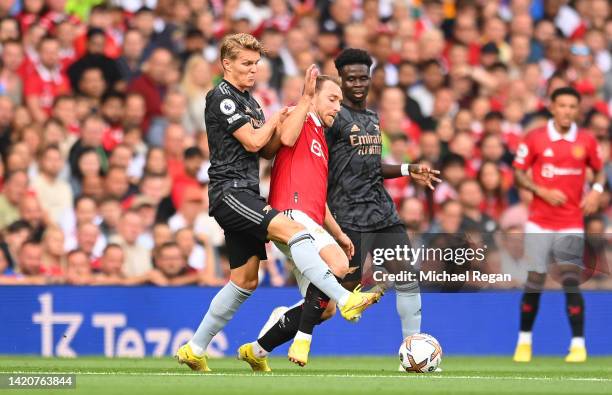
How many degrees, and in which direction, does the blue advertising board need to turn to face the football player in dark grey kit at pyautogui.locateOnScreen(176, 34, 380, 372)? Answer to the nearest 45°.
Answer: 0° — it already faces them

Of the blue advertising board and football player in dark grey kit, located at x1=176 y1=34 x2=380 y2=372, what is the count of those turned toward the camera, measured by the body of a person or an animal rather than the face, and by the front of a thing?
1

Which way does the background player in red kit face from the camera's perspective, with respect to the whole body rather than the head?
toward the camera

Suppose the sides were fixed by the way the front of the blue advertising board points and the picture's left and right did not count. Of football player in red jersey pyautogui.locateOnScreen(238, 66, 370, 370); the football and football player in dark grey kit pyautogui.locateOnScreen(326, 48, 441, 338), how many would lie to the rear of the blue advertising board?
0

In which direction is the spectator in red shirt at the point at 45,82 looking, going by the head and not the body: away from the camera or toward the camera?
toward the camera

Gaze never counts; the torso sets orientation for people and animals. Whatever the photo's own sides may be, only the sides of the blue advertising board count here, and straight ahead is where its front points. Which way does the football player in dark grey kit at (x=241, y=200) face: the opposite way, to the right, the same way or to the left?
to the left

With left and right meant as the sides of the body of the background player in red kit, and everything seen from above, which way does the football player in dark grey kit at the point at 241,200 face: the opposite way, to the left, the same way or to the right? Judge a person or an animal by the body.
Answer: to the left

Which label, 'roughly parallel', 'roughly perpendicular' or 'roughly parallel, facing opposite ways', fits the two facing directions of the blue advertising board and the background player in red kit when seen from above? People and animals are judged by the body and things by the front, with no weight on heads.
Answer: roughly parallel

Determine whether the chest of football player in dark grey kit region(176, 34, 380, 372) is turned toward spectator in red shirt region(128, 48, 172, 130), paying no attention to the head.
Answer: no

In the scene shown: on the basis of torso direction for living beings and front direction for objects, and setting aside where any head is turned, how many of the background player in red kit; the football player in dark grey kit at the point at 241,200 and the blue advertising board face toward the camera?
2

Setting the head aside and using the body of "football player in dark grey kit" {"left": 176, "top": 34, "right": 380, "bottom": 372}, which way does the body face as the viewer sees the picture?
to the viewer's right

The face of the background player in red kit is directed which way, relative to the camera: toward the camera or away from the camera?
toward the camera

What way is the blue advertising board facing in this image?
toward the camera

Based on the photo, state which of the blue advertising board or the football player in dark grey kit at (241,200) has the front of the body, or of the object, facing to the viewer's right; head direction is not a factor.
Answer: the football player in dark grey kit
